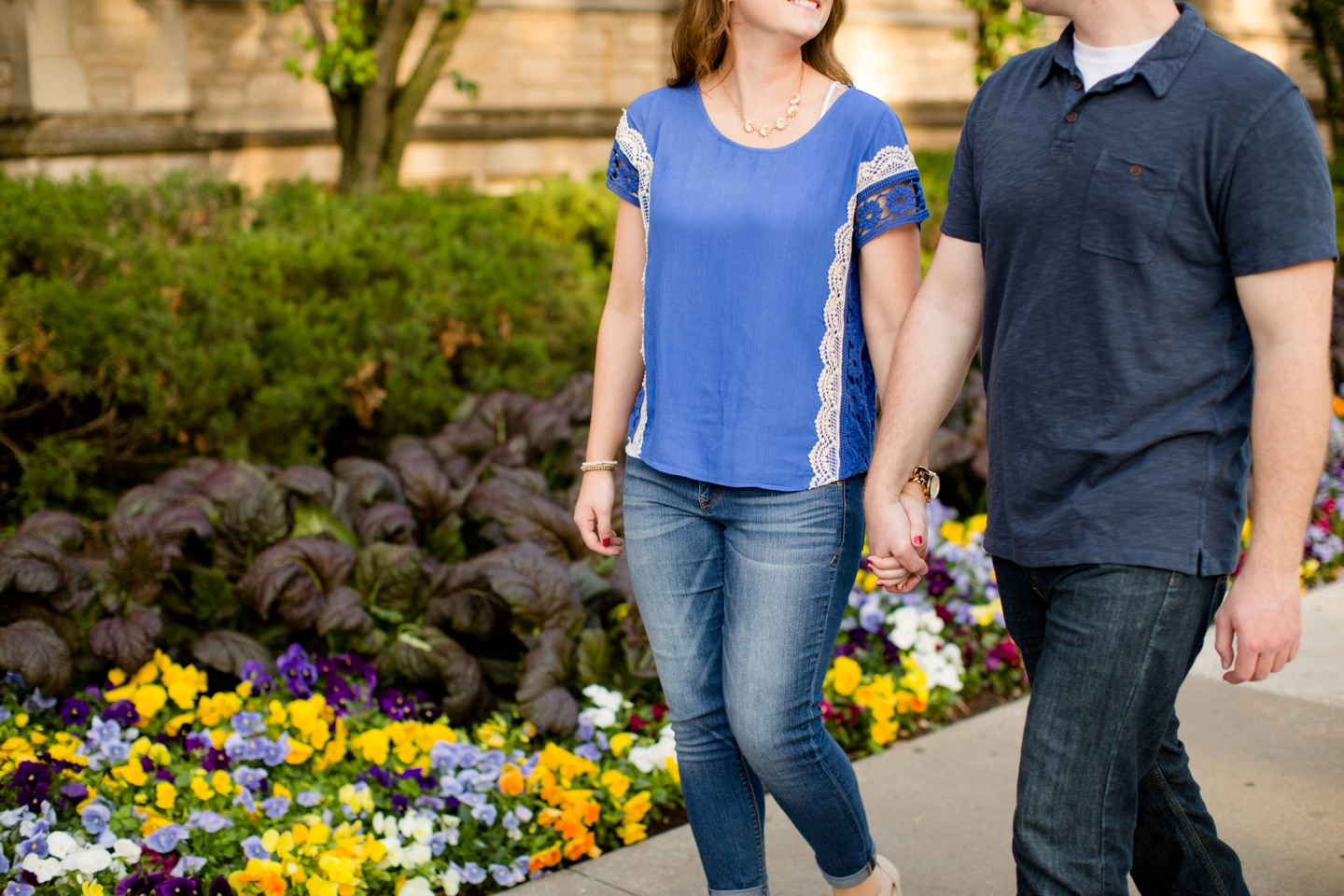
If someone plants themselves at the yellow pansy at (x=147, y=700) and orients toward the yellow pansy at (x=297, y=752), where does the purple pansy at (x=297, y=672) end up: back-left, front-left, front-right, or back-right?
front-left

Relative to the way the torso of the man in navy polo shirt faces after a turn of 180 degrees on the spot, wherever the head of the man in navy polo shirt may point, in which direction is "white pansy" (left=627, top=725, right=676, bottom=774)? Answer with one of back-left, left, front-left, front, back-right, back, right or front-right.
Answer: left

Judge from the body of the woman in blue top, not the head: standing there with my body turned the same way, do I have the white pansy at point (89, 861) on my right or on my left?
on my right

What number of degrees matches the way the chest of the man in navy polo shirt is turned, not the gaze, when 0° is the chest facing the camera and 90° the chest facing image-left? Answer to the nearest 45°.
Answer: approximately 45°

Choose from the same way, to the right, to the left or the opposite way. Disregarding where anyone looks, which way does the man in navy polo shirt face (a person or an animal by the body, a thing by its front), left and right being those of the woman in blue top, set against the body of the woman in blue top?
the same way

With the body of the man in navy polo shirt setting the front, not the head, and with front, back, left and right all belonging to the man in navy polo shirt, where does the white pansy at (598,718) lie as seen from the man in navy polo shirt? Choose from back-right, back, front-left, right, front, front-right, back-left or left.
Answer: right

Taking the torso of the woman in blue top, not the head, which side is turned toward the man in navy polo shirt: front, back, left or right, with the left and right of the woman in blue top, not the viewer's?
left

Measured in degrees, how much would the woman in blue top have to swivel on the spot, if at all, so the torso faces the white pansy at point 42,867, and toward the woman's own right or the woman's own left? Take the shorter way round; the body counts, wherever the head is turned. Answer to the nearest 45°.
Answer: approximately 45° to the woman's own right

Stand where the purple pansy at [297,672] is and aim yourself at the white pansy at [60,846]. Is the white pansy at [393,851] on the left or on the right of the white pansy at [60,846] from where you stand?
left

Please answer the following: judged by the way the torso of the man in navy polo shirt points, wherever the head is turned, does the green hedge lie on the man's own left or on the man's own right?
on the man's own right

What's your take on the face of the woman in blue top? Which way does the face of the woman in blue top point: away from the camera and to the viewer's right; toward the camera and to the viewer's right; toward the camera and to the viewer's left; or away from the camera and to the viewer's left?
toward the camera and to the viewer's right

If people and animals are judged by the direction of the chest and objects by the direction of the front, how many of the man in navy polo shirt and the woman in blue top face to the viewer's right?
0
